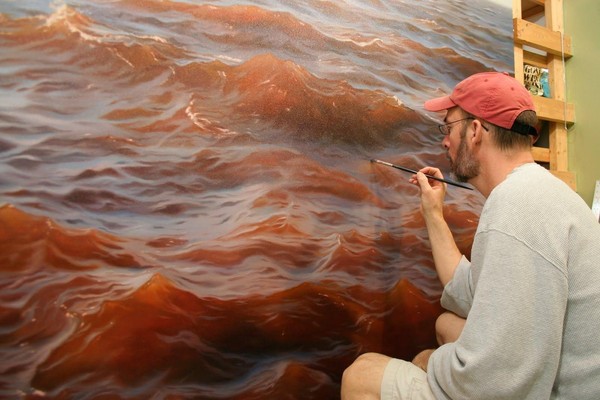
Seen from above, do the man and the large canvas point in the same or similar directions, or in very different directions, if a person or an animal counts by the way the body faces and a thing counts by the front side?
very different directions

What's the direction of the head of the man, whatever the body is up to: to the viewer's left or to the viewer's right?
to the viewer's left

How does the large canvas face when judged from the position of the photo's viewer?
facing the viewer

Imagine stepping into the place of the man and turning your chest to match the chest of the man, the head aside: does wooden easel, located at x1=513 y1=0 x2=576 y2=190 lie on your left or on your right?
on your right

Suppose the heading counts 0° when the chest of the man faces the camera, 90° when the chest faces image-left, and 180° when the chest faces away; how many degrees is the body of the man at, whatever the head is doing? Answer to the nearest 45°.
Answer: approximately 135°
